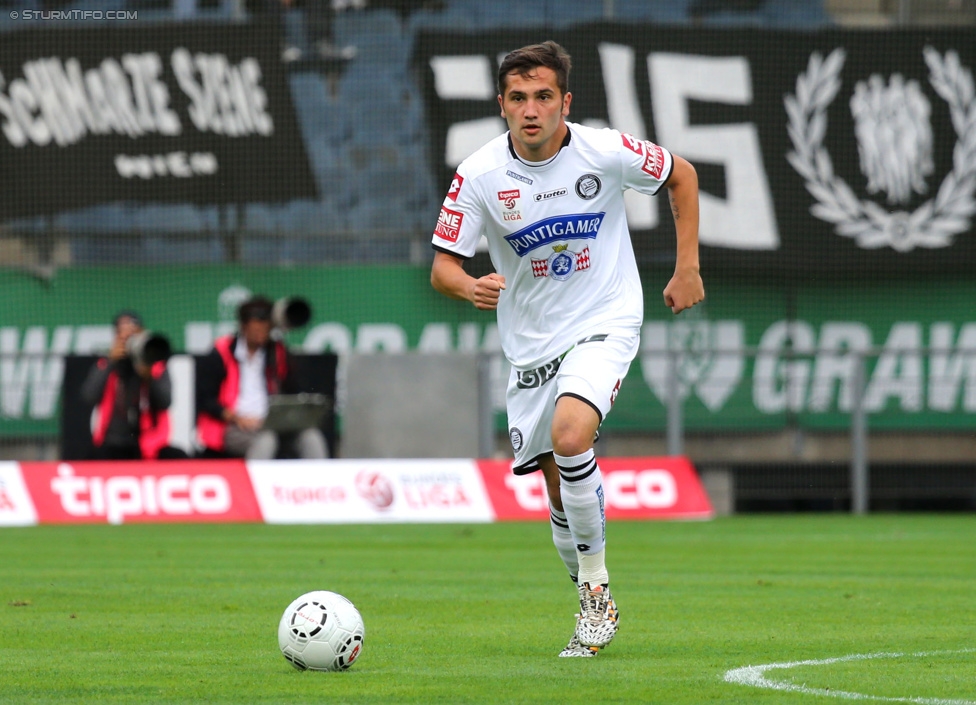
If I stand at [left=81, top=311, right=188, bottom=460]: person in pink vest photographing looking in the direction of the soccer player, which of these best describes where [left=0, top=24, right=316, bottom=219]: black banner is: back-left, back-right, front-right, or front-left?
back-left

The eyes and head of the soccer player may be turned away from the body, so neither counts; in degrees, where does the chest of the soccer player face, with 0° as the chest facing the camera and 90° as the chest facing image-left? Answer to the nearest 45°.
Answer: approximately 0°

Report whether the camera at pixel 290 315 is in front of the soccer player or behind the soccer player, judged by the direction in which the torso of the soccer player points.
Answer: behind

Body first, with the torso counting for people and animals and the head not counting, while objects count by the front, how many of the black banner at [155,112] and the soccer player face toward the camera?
2

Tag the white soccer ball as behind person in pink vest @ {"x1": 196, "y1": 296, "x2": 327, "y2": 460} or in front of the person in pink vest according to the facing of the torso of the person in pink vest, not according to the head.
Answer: in front

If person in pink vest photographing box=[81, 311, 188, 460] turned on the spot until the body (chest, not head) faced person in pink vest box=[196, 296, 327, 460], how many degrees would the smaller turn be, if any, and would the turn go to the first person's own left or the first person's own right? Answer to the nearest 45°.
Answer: approximately 45° to the first person's own left

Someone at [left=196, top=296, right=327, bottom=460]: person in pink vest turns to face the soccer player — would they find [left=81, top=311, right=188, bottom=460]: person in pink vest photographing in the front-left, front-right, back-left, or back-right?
back-right

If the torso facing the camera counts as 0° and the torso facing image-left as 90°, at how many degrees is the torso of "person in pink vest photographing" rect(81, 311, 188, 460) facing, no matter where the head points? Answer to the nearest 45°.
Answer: approximately 315°

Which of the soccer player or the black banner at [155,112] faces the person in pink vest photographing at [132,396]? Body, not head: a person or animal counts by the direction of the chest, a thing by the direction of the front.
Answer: the black banner
